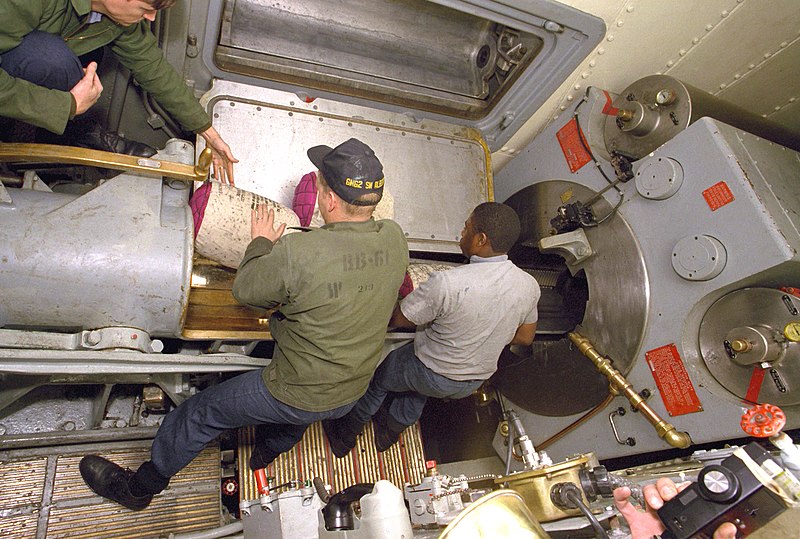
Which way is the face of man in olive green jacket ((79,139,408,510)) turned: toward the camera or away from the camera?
away from the camera

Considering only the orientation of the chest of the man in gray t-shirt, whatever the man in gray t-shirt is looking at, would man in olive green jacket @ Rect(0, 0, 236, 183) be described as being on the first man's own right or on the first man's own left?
on the first man's own left

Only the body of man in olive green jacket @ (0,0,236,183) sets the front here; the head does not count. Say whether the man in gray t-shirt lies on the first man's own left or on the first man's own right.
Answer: on the first man's own left

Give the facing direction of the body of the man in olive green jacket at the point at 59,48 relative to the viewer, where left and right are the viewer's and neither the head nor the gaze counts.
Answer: facing the viewer and to the right of the viewer
